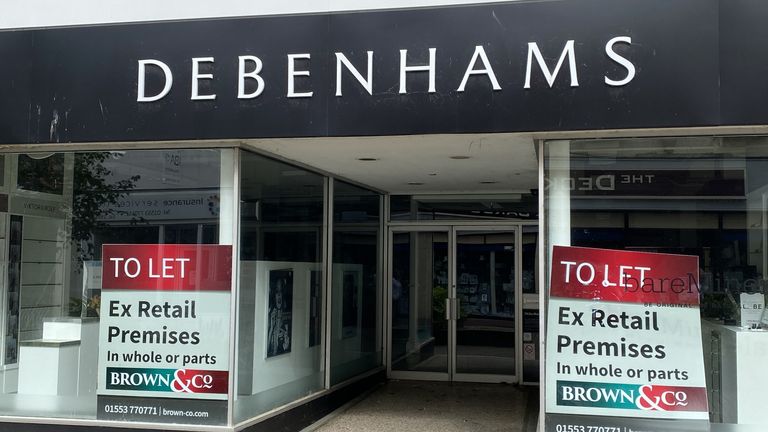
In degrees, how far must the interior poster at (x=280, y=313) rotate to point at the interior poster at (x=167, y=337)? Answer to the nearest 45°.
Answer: approximately 90° to its right

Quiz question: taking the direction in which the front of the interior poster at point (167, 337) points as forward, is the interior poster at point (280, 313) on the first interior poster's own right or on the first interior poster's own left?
on the first interior poster's own left

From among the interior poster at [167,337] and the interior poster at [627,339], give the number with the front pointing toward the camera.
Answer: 2

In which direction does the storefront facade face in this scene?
toward the camera

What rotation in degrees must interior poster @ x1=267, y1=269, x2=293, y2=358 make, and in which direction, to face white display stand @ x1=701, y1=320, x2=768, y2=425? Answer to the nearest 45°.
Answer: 0° — it already faces it

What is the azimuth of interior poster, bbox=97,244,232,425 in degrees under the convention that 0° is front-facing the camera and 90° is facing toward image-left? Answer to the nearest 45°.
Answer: approximately 0°

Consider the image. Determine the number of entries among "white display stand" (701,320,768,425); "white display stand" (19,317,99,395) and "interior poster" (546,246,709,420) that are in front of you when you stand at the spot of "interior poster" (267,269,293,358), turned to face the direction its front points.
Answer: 2

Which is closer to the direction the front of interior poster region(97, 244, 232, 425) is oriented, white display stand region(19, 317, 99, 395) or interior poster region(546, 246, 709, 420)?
the interior poster

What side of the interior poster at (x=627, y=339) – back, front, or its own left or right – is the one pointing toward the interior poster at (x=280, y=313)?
right

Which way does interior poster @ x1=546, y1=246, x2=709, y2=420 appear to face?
toward the camera

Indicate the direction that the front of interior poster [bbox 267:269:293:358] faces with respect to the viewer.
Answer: facing the viewer and to the right of the viewer

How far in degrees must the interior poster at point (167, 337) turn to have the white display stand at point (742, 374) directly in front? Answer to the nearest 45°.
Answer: approximately 45° to its left
